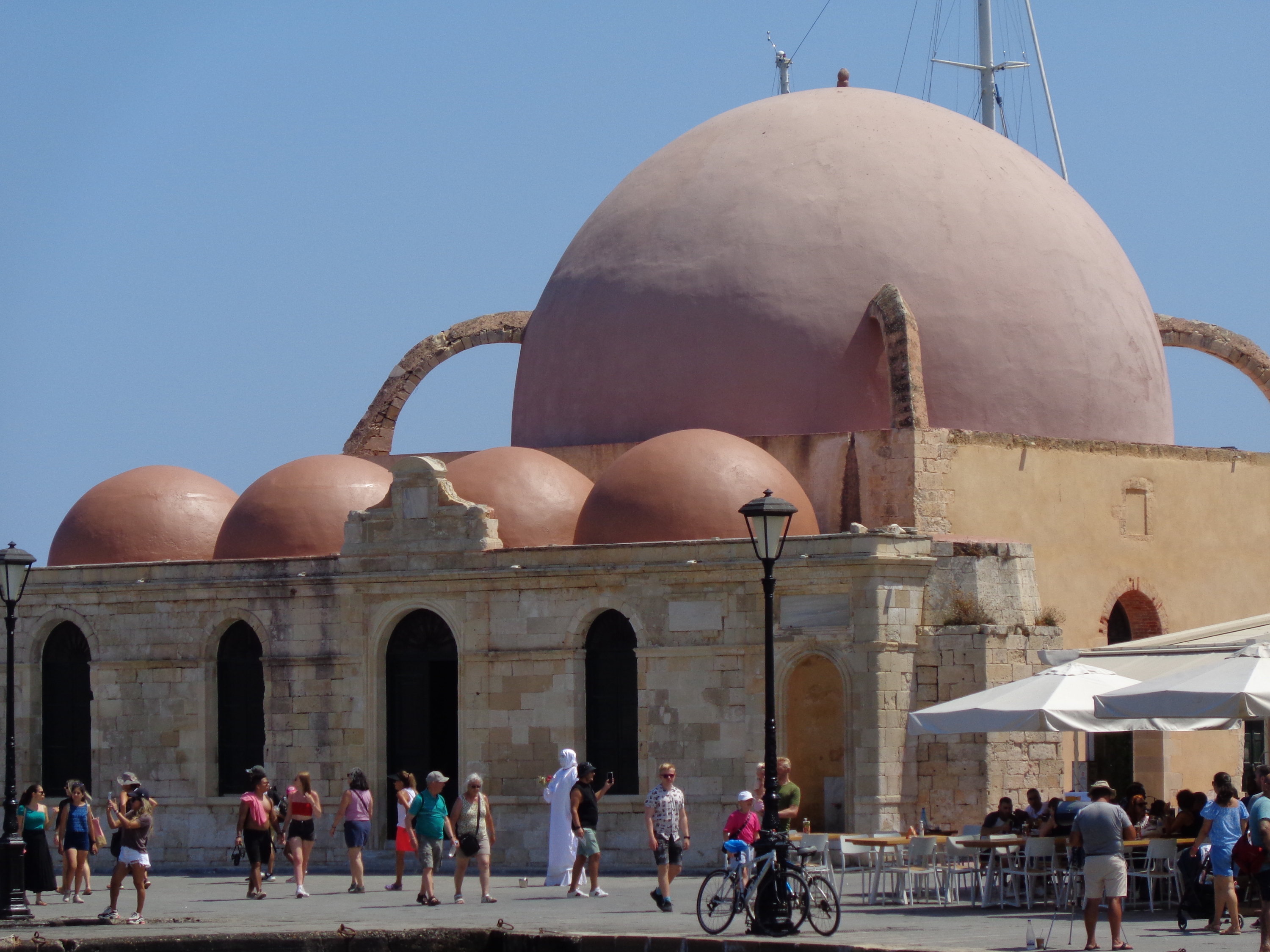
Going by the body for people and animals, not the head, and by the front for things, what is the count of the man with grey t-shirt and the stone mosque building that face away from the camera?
1

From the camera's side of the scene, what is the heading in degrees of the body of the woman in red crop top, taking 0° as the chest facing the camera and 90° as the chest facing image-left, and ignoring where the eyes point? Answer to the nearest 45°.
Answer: approximately 0°

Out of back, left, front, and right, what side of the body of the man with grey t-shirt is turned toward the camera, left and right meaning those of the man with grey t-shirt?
back

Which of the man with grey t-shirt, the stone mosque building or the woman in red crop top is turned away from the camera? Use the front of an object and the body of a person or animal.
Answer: the man with grey t-shirt

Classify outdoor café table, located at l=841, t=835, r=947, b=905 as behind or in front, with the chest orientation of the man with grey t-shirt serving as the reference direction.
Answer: in front

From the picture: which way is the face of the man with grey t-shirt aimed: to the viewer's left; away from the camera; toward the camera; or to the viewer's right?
away from the camera

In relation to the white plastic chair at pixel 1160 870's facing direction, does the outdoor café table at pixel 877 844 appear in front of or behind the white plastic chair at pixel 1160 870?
in front

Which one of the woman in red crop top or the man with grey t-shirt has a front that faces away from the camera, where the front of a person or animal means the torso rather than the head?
the man with grey t-shirt

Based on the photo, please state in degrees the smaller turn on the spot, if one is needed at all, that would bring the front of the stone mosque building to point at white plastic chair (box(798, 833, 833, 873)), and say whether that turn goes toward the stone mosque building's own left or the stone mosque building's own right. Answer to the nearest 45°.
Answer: approximately 45° to the stone mosque building's own left

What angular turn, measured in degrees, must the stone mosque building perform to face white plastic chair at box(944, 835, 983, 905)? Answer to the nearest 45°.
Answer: approximately 45° to its left
